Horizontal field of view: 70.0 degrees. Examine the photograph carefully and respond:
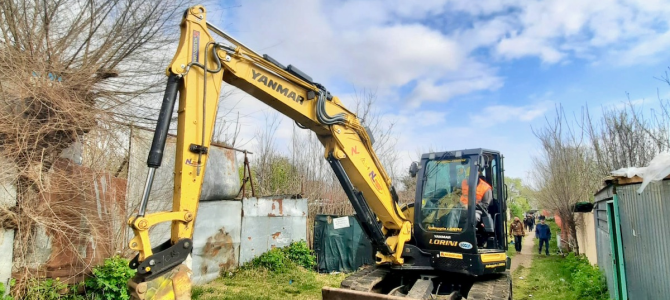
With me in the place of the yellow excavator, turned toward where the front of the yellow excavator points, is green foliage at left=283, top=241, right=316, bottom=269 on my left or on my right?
on my right

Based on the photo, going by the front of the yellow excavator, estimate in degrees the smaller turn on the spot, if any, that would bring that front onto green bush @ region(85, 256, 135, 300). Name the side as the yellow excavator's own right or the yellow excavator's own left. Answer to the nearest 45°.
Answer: approximately 45° to the yellow excavator's own right

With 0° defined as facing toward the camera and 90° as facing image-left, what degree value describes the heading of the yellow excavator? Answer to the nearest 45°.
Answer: approximately 45°

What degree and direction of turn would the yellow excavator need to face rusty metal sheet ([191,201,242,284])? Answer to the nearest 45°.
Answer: approximately 90° to its right

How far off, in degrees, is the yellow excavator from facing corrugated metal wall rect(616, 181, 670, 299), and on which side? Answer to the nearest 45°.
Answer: approximately 135° to its left

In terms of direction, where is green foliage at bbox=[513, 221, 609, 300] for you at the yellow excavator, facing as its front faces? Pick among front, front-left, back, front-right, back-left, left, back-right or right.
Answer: back

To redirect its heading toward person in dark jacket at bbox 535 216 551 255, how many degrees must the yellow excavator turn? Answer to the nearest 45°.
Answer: approximately 180°

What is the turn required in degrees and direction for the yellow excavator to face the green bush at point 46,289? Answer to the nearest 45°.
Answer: approximately 45° to its right

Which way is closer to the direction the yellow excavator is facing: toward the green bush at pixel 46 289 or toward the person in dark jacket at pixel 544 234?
the green bush

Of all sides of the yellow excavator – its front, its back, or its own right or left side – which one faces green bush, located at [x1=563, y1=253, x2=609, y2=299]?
back
